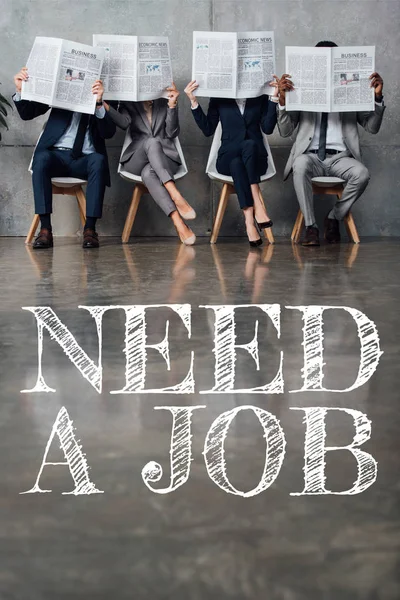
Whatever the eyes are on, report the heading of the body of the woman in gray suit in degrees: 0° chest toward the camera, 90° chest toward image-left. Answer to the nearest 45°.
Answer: approximately 0°

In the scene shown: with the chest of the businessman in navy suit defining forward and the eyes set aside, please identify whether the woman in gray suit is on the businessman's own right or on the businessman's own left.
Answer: on the businessman's own left

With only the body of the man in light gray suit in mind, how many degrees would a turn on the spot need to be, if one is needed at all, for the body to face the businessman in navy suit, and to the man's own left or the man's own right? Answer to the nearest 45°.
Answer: approximately 90° to the man's own right

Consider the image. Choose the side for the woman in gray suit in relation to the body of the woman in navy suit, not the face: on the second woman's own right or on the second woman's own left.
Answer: on the second woman's own right

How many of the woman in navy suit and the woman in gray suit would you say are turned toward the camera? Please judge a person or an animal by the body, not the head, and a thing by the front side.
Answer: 2

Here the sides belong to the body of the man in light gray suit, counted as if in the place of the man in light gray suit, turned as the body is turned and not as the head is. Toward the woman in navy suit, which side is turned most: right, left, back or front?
right

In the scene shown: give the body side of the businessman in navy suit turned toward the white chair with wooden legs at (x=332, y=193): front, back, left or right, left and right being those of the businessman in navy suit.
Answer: left

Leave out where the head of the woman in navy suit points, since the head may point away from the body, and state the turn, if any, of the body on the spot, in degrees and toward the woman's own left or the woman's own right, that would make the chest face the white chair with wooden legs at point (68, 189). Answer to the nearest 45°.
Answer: approximately 90° to the woman's own right
